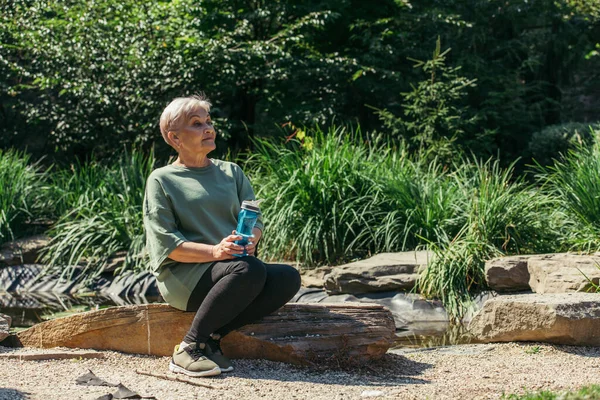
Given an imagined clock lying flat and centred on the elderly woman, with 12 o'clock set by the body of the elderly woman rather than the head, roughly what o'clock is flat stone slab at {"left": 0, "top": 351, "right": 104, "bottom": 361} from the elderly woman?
The flat stone slab is roughly at 5 o'clock from the elderly woman.

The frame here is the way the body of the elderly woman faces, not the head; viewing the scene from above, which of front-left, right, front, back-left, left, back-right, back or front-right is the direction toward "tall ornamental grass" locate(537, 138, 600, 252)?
left

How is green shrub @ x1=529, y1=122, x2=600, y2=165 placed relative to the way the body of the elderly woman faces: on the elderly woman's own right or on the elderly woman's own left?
on the elderly woman's own left

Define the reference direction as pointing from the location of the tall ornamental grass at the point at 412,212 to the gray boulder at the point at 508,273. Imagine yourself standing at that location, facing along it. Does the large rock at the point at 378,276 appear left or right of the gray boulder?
right

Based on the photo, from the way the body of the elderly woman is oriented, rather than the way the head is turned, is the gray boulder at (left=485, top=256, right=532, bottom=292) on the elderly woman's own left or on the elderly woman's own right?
on the elderly woman's own left

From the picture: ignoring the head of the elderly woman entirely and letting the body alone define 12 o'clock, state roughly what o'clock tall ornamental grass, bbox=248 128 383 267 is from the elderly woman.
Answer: The tall ornamental grass is roughly at 8 o'clock from the elderly woman.

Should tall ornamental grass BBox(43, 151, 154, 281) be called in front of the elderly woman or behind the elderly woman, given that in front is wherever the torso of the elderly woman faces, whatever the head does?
behind

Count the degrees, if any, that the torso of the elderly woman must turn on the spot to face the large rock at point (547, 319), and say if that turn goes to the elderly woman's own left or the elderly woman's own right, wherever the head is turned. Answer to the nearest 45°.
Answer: approximately 45° to the elderly woman's own left

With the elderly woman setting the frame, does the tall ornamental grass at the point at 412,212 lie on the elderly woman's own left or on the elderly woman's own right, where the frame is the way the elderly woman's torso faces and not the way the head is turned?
on the elderly woman's own left

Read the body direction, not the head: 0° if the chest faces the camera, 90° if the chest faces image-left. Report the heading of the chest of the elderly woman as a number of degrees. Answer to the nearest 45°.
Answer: approximately 315°

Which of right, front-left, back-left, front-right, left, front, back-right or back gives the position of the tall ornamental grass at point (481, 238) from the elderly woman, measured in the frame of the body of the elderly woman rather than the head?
left

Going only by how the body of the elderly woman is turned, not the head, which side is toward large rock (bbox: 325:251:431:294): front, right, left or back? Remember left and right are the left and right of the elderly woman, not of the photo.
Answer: left
